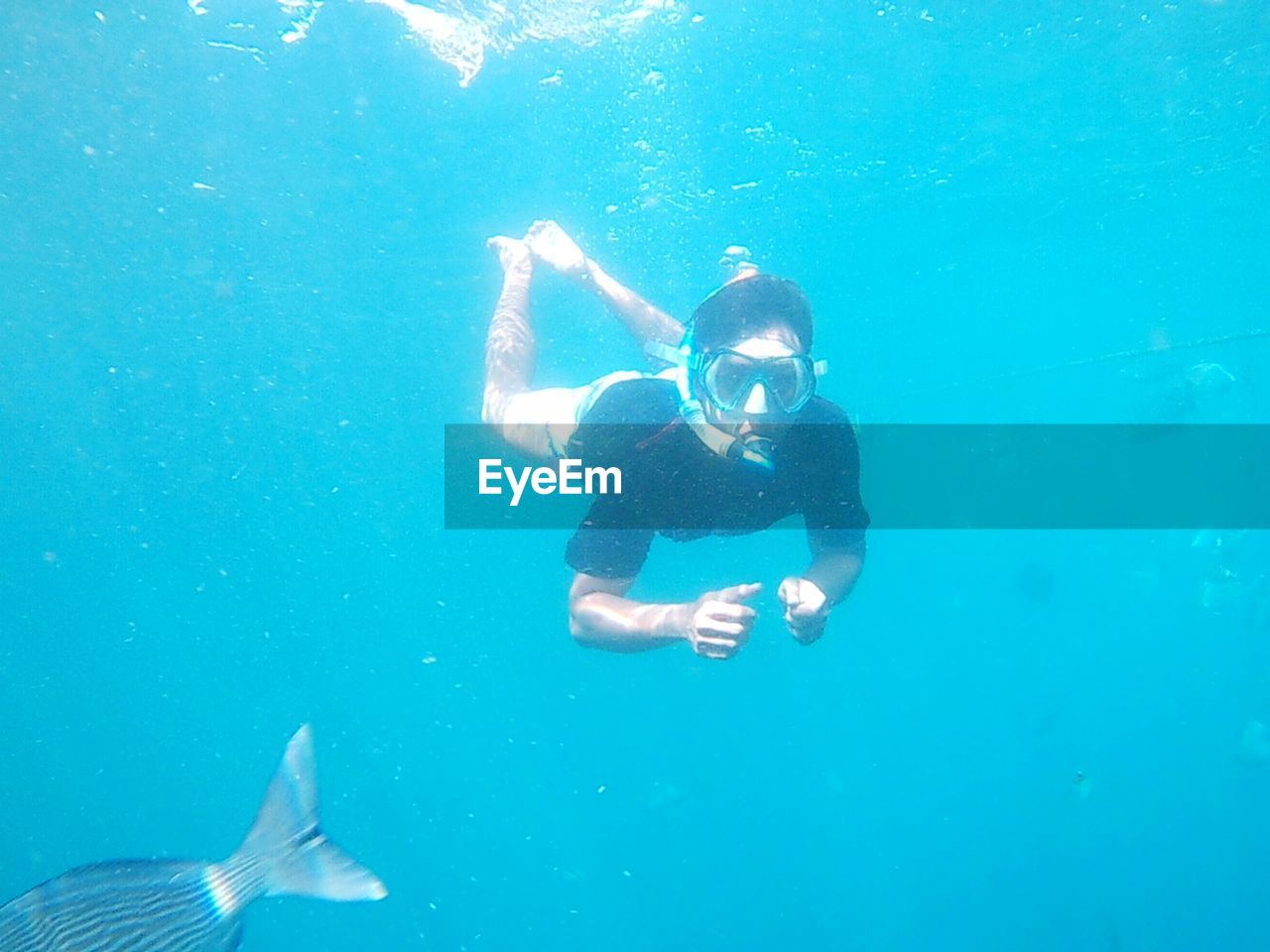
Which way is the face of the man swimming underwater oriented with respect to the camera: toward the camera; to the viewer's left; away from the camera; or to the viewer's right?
toward the camera

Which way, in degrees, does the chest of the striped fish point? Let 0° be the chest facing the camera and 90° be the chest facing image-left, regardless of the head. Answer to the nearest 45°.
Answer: approximately 90°
